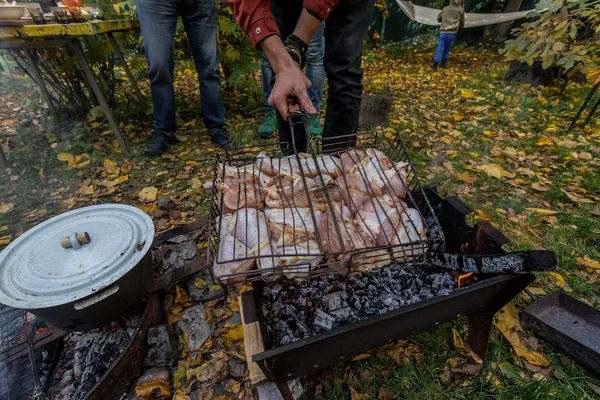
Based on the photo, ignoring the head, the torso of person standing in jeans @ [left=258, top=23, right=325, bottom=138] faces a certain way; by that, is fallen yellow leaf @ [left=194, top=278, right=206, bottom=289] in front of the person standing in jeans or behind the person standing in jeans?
in front

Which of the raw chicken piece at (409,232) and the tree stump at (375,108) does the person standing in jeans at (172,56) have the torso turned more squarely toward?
the raw chicken piece

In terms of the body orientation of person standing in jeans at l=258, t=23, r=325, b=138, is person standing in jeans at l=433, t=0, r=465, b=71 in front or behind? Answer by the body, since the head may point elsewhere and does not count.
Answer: behind

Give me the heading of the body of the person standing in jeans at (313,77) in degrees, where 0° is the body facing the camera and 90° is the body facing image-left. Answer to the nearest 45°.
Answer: approximately 0°

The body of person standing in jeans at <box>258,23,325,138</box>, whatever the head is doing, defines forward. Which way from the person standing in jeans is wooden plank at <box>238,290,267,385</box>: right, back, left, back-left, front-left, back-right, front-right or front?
front

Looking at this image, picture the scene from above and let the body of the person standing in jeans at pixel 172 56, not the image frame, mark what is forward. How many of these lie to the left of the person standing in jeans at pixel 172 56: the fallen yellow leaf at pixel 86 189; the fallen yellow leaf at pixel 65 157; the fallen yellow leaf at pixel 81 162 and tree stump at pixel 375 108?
1

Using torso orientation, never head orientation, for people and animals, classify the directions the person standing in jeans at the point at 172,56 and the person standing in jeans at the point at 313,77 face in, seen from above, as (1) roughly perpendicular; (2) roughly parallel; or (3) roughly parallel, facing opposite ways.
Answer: roughly parallel

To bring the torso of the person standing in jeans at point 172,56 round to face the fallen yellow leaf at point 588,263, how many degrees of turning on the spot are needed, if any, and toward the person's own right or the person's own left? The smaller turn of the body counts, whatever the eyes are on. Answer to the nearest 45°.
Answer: approximately 45° to the person's own left

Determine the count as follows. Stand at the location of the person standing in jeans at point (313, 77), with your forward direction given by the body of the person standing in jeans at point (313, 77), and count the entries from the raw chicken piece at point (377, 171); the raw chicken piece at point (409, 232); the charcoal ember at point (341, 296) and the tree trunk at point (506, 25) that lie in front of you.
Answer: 3

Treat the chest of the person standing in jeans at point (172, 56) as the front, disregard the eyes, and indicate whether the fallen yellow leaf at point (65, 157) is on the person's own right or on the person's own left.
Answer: on the person's own right

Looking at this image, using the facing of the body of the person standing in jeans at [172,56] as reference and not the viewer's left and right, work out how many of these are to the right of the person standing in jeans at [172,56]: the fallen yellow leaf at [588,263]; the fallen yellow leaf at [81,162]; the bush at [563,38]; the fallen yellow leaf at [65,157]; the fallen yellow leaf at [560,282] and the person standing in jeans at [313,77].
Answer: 2

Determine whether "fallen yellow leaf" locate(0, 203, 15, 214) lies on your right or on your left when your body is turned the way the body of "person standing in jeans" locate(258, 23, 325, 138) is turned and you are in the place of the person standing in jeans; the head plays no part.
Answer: on your right

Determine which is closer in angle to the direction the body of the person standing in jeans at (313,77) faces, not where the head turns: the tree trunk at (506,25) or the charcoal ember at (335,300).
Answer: the charcoal ember

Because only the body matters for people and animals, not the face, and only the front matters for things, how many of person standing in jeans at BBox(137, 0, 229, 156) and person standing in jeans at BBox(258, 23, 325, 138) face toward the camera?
2

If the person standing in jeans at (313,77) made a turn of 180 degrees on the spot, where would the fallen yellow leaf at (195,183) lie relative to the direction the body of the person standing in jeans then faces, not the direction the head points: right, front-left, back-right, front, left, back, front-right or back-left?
back-left

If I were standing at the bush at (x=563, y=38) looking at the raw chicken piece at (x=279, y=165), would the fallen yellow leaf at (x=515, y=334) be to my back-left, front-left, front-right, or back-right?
front-left

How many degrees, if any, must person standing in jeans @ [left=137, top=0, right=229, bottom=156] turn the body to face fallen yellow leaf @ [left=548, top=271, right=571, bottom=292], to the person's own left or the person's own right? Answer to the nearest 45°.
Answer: approximately 45° to the person's own left

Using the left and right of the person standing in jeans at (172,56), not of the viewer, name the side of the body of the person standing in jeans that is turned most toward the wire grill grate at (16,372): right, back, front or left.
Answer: front

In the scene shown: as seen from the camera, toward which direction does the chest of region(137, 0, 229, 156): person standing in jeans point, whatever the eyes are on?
toward the camera
